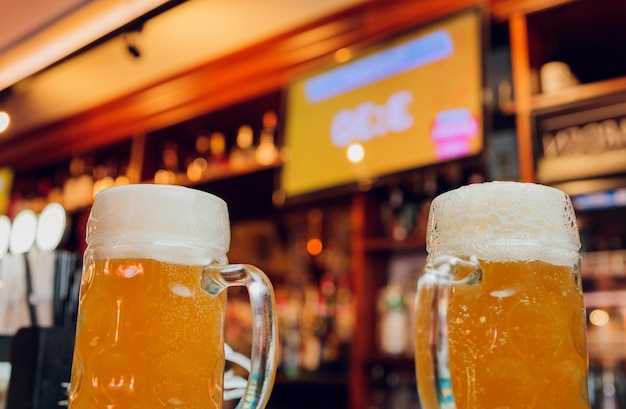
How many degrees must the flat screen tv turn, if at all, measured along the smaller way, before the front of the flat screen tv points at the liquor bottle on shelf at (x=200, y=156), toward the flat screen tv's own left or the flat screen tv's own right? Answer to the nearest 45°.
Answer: approximately 90° to the flat screen tv's own right

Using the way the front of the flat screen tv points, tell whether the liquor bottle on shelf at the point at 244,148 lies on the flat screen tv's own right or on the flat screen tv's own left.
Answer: on the flat screen tv's own right

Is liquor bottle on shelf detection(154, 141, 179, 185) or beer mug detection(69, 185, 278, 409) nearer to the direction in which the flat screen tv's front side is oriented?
the beer mug

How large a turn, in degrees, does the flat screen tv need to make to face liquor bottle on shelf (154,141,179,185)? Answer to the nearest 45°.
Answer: approximately 90° to its right

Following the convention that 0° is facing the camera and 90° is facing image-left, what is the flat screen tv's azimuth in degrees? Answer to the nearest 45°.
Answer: approximately 45°

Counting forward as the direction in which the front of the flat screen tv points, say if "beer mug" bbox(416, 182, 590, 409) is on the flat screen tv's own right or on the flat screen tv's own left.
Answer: on the flat screen tv's own left

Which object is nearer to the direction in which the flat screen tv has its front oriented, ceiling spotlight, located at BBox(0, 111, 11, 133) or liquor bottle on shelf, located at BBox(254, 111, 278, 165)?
the ceiling spotlight

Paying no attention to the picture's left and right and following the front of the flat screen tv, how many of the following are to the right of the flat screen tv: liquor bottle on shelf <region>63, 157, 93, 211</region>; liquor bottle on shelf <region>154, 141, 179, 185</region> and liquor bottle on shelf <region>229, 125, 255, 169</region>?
3

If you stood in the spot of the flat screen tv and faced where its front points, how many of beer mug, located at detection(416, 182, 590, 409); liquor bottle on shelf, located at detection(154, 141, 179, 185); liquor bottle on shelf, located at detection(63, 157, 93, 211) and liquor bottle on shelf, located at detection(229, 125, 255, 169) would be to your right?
3

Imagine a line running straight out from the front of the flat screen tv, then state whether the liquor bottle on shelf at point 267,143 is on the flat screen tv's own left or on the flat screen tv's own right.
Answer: on the flat screen tv's own right

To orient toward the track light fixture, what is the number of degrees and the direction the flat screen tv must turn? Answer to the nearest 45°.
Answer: approximately 45° to its right

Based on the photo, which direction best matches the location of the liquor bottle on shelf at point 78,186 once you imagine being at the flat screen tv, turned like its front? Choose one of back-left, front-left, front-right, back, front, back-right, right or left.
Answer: right
